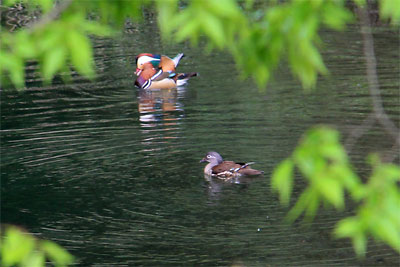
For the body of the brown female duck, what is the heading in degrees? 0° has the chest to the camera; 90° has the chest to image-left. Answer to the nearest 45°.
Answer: approximately 90°

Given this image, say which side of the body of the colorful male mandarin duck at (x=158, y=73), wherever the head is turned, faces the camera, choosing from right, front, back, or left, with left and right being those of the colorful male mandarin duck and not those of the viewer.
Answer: left

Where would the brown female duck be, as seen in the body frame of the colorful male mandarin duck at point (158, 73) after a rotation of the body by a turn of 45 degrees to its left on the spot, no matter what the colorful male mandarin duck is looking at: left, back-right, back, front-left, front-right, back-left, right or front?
front-left
